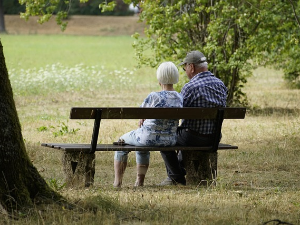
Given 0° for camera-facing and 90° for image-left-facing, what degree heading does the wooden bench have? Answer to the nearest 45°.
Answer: approximately 180°

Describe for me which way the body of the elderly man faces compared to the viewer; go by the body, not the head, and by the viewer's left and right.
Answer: facing away from the viewer and to the left of the viewer

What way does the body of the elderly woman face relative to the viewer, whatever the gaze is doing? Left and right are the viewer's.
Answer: facing away from the viewer and to the left of the viewer

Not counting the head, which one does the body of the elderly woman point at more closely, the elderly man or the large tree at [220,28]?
the large tree

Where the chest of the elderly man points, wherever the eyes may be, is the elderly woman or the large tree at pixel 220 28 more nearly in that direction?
the large tree

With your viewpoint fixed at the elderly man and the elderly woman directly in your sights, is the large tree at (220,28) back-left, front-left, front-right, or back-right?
back-right

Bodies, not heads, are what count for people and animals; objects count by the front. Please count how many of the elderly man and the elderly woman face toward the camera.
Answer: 0

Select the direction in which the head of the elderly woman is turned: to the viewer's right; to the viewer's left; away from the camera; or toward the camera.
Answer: away from the camera

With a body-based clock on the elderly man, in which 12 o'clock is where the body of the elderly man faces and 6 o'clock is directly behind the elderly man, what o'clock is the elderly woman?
The elderly woman is roughly at 9 o'clock from the elderly man.

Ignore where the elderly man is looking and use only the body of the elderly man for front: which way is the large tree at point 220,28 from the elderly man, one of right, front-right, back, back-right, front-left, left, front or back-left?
front-right

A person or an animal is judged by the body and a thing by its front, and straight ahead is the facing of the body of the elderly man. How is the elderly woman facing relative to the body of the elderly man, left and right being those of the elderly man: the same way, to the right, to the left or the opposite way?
the same way
